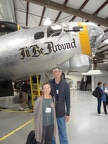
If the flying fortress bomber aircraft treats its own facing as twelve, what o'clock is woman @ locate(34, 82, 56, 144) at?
The woman is roughly at 3 o'clock from the flying fortress bomber aircraft.

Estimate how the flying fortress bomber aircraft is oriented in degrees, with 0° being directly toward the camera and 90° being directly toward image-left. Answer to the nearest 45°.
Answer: approximately 270°
